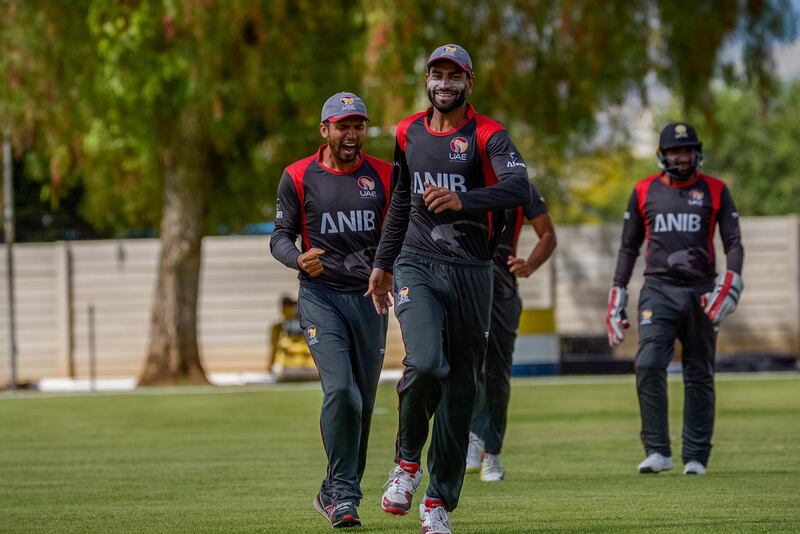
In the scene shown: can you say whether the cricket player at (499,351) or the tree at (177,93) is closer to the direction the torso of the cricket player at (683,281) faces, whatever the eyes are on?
the cricket player

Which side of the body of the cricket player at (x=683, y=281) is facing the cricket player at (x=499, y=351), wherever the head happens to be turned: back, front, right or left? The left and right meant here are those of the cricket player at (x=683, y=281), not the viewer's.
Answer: right

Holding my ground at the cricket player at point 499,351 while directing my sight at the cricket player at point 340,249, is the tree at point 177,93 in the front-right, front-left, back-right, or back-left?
back-right

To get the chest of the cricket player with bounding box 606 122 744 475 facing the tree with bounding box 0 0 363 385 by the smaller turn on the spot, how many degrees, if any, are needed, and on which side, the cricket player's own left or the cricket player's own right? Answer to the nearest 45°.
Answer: approximately 135° to the cricket player's own right

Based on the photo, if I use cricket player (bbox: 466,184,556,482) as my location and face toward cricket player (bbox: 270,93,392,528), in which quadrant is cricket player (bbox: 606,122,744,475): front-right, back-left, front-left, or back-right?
back-left

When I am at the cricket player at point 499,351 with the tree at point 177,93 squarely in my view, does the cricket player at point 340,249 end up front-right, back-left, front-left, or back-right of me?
back-left

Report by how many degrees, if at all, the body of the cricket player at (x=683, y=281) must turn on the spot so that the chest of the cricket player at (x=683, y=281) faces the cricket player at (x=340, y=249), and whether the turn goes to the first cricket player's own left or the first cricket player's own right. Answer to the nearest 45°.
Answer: approximately 45° to the first cricket player's own right

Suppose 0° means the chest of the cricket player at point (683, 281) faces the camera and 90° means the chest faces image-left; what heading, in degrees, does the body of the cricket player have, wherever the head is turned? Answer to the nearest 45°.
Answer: approximately 0°

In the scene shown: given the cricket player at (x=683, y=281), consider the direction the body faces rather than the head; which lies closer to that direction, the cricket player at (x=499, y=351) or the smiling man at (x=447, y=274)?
the smiling man
